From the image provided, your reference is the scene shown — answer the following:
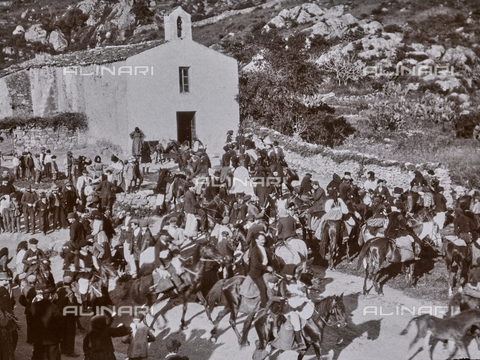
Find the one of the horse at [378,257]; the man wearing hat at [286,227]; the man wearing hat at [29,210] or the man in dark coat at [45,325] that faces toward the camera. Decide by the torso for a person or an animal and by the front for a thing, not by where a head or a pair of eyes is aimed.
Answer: the man wearing hat at [29,210]

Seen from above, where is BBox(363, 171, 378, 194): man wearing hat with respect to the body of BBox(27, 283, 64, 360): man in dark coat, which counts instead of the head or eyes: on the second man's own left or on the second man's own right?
on the second man's own right

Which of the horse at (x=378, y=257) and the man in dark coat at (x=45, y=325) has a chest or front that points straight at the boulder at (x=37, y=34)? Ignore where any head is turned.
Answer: the man in dark coat

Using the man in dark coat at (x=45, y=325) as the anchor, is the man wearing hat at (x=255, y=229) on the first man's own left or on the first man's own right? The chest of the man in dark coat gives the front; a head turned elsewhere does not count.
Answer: on the first man's own right

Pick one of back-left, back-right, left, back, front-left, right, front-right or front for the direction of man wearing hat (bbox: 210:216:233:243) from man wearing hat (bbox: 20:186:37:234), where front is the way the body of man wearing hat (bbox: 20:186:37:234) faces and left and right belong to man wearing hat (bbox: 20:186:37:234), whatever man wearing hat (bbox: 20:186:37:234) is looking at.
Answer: front-left

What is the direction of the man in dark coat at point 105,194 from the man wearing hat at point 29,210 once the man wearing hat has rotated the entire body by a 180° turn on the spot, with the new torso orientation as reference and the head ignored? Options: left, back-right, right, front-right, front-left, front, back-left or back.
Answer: right

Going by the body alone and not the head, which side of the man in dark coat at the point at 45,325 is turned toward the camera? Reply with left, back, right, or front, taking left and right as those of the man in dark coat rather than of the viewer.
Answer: back

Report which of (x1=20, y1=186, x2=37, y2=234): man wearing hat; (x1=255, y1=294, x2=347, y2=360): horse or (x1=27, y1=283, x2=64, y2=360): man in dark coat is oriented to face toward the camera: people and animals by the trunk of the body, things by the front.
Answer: the man wearing hat

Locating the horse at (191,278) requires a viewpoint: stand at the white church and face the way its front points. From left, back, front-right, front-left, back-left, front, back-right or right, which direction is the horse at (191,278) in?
front-right
